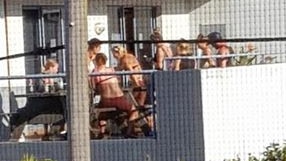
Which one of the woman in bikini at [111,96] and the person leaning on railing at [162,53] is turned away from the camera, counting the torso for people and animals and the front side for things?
the woman in bikini

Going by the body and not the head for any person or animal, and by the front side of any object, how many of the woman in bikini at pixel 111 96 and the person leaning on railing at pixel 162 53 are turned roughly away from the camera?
1

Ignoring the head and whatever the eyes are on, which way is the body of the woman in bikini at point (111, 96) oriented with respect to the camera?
away from the camera

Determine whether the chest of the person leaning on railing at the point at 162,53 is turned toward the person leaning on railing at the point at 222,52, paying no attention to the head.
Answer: no

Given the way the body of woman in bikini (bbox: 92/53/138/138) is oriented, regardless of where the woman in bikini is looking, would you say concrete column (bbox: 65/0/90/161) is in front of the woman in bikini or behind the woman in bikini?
behind

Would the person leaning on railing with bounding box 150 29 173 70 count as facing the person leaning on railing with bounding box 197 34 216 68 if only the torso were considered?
no
